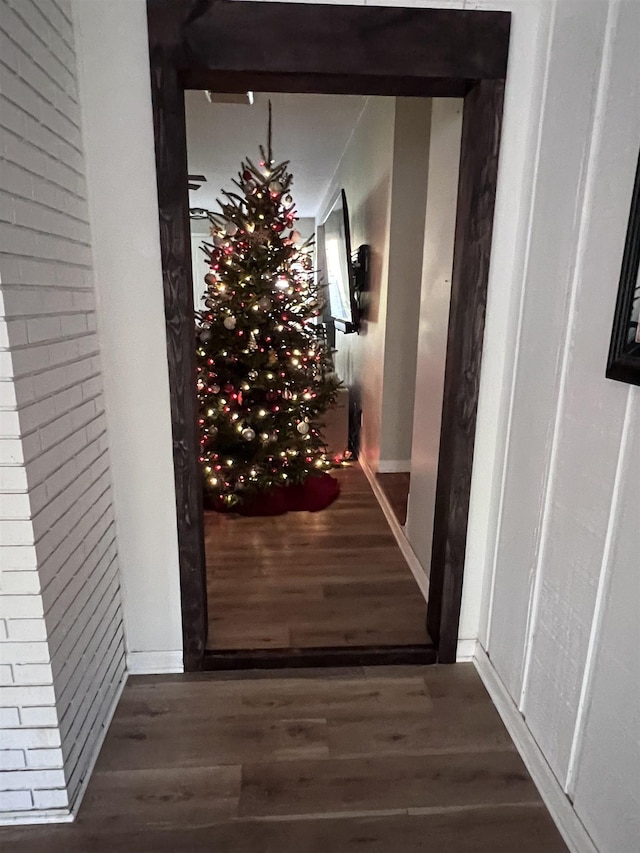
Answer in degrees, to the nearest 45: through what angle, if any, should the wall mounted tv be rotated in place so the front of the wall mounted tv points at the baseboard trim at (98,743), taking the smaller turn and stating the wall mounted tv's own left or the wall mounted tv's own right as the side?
approximately 90° to the wall mounted tv's own left

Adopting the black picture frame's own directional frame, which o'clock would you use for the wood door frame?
The wood door frame is roughly at 2 o'clock from the black picture frame.

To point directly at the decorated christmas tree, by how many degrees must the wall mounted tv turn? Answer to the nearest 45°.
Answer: approximately 45° to its left

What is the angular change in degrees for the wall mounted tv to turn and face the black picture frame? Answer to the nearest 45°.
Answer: approximately 90° to its left

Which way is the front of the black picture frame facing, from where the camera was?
facing the viewer and to the left of the viewer

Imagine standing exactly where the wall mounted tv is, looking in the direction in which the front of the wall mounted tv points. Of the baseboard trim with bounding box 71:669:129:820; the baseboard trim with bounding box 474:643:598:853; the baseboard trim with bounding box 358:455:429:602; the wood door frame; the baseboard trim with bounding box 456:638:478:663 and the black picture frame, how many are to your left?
6

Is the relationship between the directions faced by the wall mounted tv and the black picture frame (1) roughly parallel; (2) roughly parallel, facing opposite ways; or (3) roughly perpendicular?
roughly parallel

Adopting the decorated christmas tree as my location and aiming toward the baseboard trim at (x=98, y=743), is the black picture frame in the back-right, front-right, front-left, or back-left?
front-left

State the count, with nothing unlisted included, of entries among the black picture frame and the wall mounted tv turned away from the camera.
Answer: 0

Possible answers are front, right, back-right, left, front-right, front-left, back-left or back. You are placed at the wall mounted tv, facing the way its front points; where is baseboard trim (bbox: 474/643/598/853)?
left

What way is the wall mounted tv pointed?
to the viewer's left
